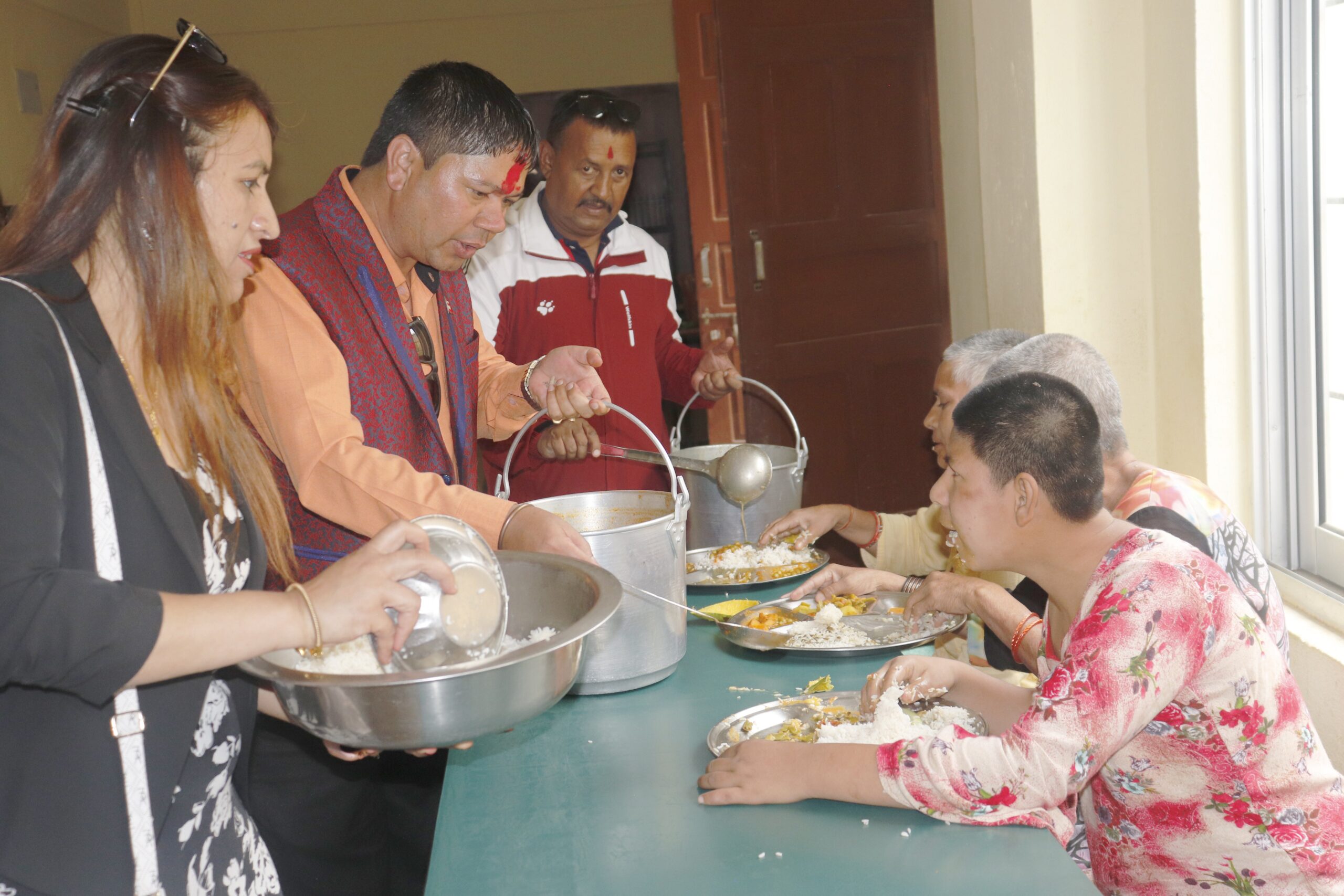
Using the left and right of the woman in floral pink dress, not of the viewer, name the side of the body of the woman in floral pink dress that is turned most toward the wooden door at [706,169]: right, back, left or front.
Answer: right

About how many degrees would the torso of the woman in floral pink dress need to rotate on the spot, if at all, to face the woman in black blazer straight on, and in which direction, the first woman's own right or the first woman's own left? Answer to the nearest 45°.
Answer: approximately 45° to the first woman's own left

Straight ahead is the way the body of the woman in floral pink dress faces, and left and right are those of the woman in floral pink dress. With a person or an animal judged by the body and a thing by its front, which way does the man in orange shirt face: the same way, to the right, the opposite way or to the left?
the opposite way

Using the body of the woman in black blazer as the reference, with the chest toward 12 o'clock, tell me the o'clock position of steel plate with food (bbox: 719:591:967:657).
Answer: The steel plate with food is roughly at 11 o'clock from the woman in black blazer.

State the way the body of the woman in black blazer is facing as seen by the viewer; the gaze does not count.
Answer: to the viewer's right

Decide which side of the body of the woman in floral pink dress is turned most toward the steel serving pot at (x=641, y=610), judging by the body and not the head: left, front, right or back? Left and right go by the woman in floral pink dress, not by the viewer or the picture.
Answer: front

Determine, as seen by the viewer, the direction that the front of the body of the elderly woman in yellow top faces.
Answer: to the viewer's left

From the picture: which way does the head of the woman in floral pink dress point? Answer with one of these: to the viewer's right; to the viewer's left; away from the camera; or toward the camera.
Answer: to the viewer's left

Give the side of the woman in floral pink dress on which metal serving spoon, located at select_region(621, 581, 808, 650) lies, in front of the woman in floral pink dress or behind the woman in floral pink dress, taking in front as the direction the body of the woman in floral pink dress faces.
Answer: in front

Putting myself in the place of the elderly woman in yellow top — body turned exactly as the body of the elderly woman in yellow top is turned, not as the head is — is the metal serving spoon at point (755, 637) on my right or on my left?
on my left

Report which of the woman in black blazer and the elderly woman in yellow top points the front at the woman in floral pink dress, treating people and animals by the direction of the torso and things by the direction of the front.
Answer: the woman in black blazer

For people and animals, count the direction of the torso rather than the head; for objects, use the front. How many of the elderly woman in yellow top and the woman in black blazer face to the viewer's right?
1

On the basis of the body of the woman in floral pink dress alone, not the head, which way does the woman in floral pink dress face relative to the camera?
to the viewer's left

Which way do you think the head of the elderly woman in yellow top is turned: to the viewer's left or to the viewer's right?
to the viewer's left
